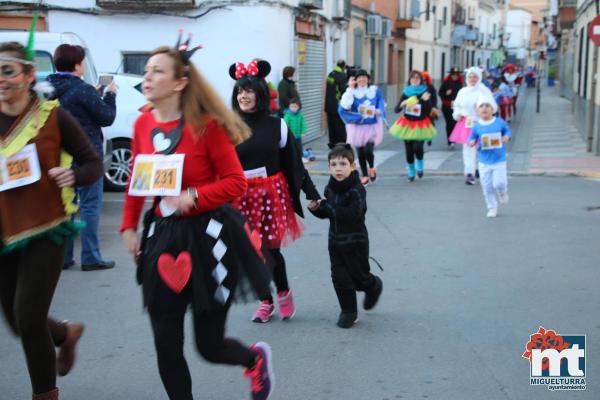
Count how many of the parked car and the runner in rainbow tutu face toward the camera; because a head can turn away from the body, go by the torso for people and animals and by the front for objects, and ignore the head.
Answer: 1

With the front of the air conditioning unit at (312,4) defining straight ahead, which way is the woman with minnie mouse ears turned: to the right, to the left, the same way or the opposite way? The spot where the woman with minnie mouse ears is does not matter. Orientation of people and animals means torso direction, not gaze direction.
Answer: to the right

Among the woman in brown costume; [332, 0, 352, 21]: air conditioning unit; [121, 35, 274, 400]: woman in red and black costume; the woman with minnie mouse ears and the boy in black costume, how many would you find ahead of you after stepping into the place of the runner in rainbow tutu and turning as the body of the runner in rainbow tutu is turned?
4

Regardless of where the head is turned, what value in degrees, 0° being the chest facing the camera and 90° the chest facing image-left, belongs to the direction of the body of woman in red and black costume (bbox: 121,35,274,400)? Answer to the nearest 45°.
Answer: approximately 45°

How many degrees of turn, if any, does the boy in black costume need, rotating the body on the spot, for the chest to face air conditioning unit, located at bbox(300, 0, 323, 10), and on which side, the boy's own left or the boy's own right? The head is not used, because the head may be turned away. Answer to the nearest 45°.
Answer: approximately 135° to the boy's own right

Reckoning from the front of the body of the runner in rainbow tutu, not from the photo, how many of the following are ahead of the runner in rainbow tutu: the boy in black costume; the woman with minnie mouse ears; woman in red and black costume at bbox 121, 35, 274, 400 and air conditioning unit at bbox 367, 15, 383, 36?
3

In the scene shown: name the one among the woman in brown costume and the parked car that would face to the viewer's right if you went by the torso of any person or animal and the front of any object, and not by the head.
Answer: the parked car

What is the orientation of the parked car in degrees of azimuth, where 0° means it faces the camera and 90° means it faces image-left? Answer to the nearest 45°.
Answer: approximately 270°

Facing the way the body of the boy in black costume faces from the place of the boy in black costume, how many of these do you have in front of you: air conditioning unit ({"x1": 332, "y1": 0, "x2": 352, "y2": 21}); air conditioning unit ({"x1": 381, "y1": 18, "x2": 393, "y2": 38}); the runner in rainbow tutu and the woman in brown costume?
1

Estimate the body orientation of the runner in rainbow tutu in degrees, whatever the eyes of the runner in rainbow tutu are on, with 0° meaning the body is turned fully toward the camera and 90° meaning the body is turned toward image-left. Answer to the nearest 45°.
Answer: approximately 0°

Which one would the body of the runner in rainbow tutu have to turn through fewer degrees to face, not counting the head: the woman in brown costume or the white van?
the woman in brown costume

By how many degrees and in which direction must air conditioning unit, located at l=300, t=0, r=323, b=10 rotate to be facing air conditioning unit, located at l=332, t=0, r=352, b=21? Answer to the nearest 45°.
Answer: approximately 135° to its left

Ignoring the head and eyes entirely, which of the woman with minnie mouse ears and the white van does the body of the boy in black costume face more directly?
the woman with minnie mouse ears

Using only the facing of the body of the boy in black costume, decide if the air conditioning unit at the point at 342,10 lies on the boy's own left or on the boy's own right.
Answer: on the boy's own right
